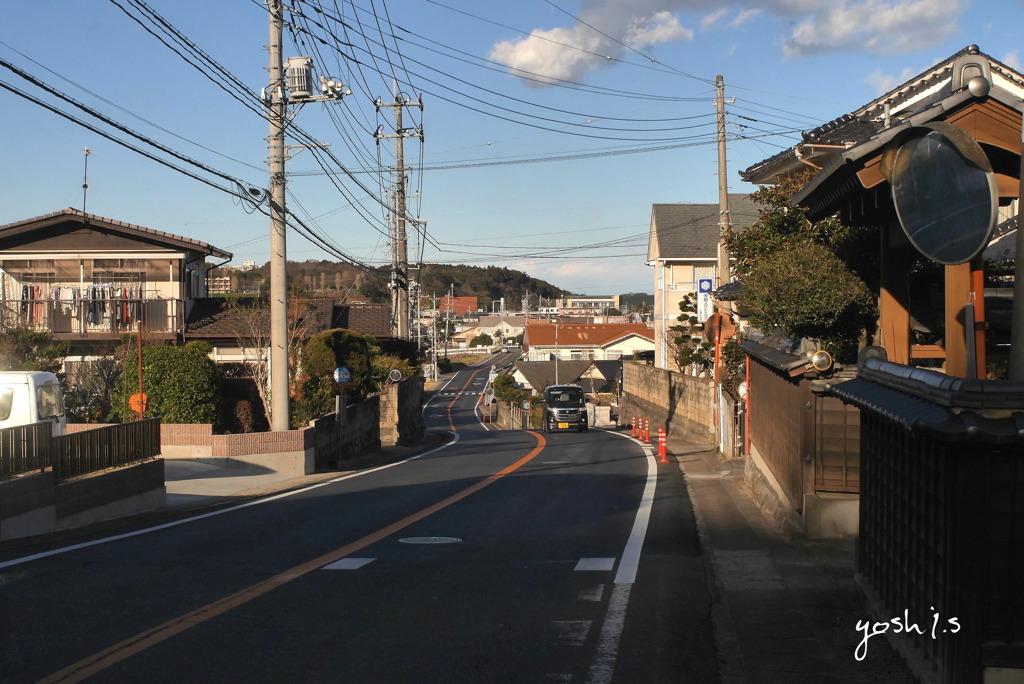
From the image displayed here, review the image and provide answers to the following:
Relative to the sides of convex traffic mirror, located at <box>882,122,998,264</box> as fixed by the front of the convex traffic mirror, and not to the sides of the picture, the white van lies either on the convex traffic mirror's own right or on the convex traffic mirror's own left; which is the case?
on the convex traffic mirror's own right

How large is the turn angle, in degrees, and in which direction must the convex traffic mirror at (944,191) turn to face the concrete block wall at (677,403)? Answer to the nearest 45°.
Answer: approximately 135° to its right

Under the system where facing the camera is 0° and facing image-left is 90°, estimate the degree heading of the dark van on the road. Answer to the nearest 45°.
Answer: approximately 0°

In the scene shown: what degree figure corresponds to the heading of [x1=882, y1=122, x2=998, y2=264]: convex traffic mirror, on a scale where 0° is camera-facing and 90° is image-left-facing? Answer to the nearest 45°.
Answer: approximately 45°

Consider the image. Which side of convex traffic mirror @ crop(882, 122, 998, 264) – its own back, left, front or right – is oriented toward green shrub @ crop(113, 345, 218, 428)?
right

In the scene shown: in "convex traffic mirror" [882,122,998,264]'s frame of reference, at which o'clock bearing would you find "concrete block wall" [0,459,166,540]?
The concrete block wall is roughly at 2 o'clock from the convex traffic mirror.

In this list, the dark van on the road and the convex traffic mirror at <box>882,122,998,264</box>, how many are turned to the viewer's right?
0
